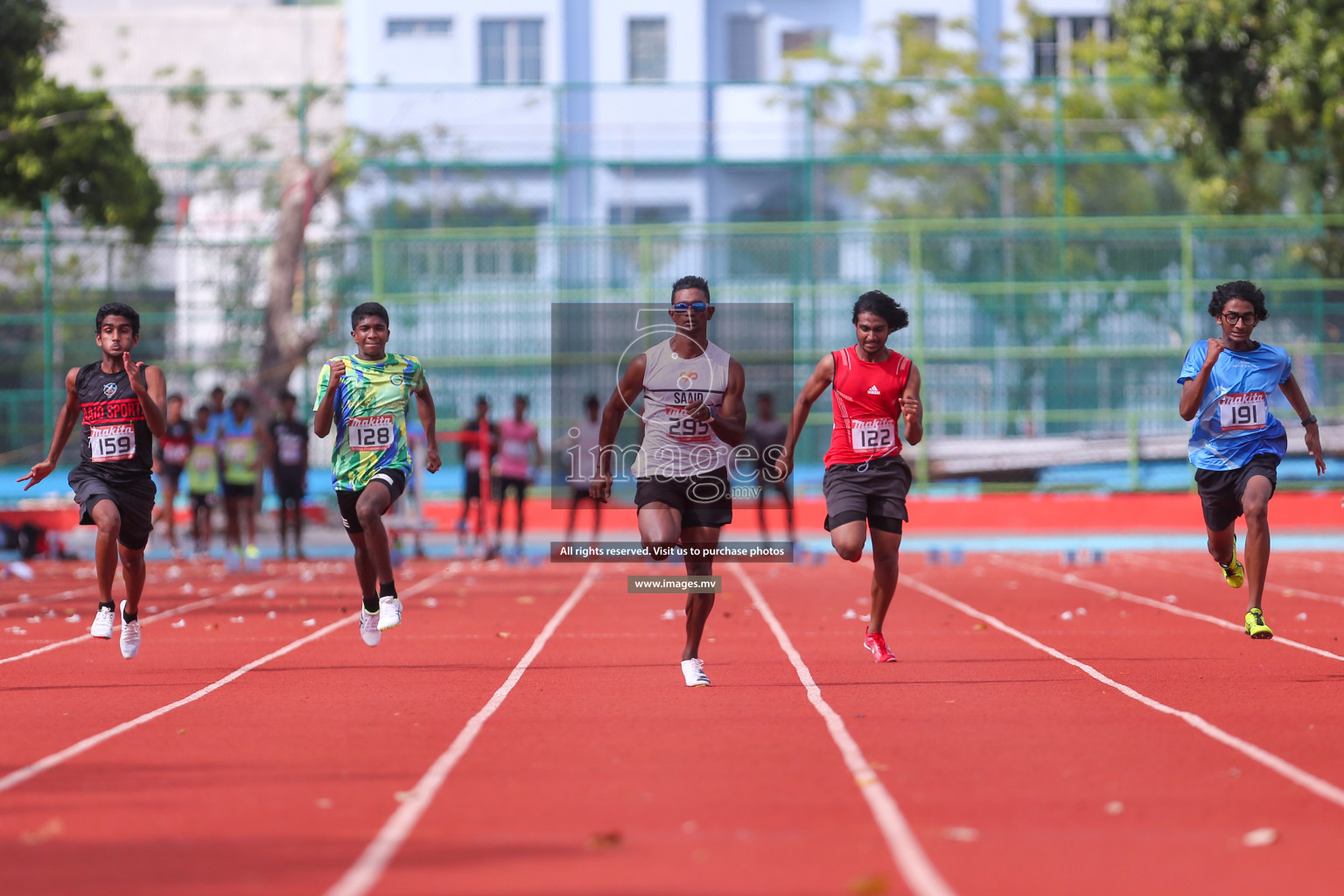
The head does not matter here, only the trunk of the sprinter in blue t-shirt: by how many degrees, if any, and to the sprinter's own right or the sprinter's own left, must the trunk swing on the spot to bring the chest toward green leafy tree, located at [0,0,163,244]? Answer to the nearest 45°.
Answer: approximately 135° to the sprinter's own right

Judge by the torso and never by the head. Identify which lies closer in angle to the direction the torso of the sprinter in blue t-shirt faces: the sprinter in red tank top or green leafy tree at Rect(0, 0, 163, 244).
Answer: the sprinter in red tank top

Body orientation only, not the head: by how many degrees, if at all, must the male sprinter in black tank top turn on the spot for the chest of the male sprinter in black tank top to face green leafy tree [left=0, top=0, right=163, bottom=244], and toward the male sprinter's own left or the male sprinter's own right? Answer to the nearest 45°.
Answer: approximately 180°

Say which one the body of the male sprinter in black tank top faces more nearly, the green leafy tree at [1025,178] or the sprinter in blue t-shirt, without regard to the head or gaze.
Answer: the sprinter in blue t-shirt

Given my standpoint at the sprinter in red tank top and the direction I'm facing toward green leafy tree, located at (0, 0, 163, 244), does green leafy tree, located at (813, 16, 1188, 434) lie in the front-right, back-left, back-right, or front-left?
front-right

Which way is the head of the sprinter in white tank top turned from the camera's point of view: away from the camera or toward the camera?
toward the camera

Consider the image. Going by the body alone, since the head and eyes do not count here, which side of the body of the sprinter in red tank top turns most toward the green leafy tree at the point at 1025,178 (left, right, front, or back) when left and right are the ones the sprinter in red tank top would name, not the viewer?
back

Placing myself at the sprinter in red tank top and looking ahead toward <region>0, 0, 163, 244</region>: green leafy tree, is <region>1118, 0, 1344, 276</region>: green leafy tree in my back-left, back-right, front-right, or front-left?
front-right

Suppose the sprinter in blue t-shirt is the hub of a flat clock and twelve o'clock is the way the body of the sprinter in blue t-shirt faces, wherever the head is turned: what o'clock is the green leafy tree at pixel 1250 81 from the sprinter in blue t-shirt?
The green leafy tree is roughly at 6 o'clock from the sprinter in blue t-shirt.

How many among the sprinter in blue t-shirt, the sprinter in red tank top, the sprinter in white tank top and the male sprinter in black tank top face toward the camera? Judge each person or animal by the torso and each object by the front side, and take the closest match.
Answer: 4

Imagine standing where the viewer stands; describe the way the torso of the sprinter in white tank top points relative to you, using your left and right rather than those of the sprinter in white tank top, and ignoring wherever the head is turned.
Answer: facing the viewer

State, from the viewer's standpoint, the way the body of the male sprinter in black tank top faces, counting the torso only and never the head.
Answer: toward the camera

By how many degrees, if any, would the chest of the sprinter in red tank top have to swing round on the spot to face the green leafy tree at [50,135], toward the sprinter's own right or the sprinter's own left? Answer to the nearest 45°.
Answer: approximately 135° to the sprinter's own right

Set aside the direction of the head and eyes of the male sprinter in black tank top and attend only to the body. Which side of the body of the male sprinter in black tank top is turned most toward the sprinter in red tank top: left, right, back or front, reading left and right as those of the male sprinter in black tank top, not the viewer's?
left

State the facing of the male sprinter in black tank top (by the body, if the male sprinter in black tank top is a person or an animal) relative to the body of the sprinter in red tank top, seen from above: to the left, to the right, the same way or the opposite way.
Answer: the same way
